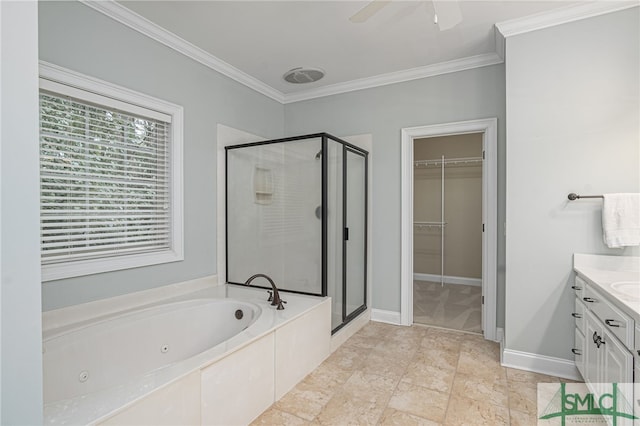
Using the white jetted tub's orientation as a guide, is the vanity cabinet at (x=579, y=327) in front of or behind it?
in front

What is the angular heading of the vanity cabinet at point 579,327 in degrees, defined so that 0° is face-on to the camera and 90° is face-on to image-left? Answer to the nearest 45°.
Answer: approximately 90°

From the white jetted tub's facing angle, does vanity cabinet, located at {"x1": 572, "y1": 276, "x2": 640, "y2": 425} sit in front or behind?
in front

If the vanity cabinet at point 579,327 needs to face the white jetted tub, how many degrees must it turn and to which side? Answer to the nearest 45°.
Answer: approximately 45° to its left

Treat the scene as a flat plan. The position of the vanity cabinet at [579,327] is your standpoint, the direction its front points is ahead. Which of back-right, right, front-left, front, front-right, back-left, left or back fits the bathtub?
front-left

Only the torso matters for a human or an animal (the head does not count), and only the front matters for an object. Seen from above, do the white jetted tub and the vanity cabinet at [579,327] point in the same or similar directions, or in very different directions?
very different directions

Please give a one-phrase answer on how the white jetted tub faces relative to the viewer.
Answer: facing the viewer and to the right of the viewer

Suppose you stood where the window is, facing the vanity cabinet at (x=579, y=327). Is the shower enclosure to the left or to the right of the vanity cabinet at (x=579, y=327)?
left

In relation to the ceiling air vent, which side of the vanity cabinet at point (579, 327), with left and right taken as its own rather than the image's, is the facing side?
front
